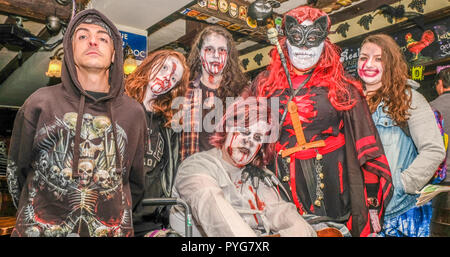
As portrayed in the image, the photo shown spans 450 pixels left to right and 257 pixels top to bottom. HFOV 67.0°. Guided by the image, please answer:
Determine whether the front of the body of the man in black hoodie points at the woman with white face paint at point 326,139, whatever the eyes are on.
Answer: no

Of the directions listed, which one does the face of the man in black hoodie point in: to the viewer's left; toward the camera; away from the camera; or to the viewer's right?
toward the camera

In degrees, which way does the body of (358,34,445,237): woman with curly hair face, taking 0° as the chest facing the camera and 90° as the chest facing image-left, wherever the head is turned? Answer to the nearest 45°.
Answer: approximately 45°

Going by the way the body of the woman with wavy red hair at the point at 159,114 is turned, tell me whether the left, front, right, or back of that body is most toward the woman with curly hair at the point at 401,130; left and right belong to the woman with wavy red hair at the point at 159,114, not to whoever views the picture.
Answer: left

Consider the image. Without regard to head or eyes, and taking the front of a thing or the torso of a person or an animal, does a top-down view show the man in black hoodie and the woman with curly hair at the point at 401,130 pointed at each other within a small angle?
no

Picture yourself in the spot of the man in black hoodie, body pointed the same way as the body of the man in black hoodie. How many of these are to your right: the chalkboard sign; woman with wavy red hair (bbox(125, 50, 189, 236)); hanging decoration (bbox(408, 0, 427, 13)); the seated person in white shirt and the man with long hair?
0

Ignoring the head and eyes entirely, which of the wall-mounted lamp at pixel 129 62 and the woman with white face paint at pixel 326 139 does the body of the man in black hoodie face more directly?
the woman with white face paint

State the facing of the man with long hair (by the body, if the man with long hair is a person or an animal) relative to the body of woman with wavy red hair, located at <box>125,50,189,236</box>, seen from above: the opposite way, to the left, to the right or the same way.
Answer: the same way

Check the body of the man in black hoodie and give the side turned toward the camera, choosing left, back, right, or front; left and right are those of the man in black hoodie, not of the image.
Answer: front

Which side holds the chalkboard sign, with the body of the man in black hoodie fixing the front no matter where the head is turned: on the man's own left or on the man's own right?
on the man's own left

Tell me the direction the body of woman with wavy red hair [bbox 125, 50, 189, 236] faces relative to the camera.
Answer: toward the camera

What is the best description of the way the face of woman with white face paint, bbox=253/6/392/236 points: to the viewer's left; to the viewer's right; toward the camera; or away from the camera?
toward the camera

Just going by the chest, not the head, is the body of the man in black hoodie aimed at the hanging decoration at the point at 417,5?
no

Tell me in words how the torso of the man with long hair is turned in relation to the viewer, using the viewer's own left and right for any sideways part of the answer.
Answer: facing the viewer

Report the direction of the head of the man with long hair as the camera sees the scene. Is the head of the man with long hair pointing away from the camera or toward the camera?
toward the camera

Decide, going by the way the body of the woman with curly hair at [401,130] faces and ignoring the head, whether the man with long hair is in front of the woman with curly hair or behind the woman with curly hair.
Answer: in front

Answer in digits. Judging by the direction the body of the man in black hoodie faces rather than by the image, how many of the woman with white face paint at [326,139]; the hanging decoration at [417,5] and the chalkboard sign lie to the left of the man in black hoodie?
3
